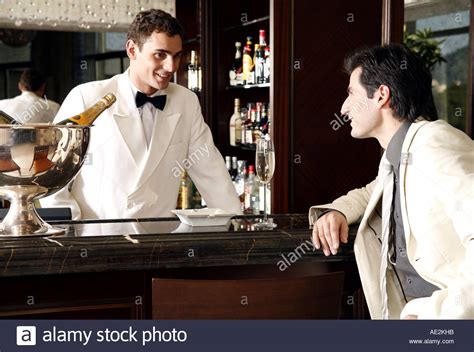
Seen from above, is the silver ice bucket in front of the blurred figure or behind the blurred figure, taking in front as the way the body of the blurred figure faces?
behind

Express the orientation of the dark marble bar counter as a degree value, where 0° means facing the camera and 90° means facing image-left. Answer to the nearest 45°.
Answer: approximately 0°

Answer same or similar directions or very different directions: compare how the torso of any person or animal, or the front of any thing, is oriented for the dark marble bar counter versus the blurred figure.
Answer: very different directions

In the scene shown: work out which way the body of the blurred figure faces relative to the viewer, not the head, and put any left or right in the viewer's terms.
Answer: facing away from the viewer

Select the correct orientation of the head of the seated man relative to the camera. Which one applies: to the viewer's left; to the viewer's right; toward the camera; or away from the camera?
to the viewer's left

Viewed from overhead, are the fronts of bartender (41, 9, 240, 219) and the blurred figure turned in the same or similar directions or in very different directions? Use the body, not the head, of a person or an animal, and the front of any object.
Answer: very different directions

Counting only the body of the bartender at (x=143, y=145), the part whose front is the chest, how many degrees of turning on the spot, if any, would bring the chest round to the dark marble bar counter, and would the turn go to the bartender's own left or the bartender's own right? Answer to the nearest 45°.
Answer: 0° — they already face it

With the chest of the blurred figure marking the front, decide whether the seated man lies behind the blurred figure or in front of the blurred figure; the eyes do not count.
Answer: behind

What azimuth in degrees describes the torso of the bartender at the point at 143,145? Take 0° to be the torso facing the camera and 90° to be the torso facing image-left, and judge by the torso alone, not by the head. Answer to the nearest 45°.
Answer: approximately 0°

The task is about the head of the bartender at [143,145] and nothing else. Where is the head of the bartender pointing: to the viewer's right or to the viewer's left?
to the viewer's right

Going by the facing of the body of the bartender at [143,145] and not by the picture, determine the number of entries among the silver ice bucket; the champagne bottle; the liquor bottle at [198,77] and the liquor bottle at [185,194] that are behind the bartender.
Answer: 2
